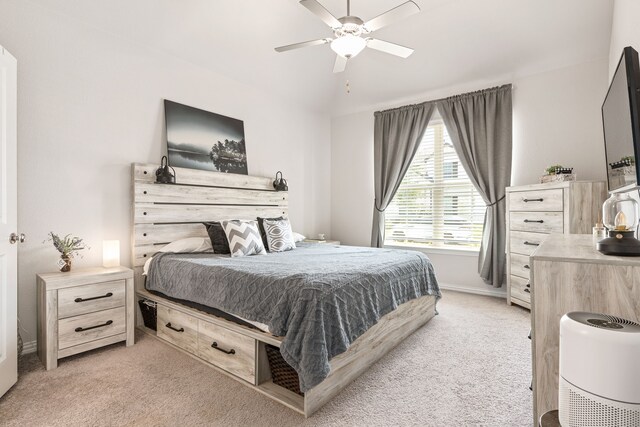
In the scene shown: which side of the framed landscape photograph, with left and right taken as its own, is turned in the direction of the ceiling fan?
front

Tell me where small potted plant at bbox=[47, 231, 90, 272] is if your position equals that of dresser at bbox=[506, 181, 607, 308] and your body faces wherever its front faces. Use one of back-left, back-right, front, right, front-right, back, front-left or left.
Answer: front

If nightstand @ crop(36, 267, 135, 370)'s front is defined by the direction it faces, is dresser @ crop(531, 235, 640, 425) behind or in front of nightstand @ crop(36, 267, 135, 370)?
in front

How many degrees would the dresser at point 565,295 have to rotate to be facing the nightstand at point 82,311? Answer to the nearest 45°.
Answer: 0° — it already faces it

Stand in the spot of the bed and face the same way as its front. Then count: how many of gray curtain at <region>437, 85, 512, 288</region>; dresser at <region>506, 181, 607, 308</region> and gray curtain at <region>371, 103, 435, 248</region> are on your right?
0

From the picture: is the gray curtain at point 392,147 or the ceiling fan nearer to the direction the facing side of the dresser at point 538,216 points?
the ceiling fan

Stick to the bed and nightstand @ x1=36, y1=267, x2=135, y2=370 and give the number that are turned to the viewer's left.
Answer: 0

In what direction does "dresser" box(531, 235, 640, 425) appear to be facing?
to the viewer's left

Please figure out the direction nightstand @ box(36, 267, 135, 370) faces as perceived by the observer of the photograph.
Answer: facing the viewer and to the right of the viewer

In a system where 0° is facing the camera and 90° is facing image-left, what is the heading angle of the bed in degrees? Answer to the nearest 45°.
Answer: approximately 315°

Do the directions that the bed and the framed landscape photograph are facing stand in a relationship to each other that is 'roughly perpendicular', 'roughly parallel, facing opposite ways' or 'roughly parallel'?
roughly parallel

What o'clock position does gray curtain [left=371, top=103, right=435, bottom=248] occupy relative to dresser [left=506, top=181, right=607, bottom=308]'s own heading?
The gray curtain is roughly at 2 o'clock from the dresser.

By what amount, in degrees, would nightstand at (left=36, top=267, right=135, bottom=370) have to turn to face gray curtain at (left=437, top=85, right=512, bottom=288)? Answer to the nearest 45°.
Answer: approximately 45° to its left

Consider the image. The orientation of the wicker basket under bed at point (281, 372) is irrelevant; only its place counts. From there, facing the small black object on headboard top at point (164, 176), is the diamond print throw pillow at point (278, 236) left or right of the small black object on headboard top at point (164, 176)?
right

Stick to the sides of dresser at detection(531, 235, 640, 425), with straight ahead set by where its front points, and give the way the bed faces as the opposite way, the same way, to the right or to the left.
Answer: the opposite way

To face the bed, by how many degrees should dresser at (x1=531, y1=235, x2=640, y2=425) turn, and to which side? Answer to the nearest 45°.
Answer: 0° — it already faces it

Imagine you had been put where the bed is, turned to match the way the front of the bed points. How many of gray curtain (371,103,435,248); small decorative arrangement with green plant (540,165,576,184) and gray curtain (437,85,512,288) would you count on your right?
0
